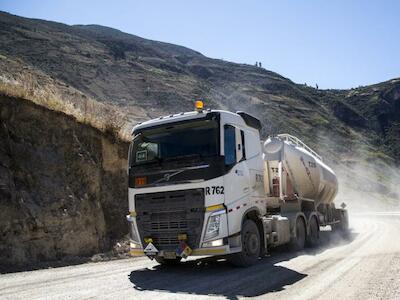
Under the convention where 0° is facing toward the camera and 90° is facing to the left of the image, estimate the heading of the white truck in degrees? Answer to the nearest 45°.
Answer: approximately 45°
